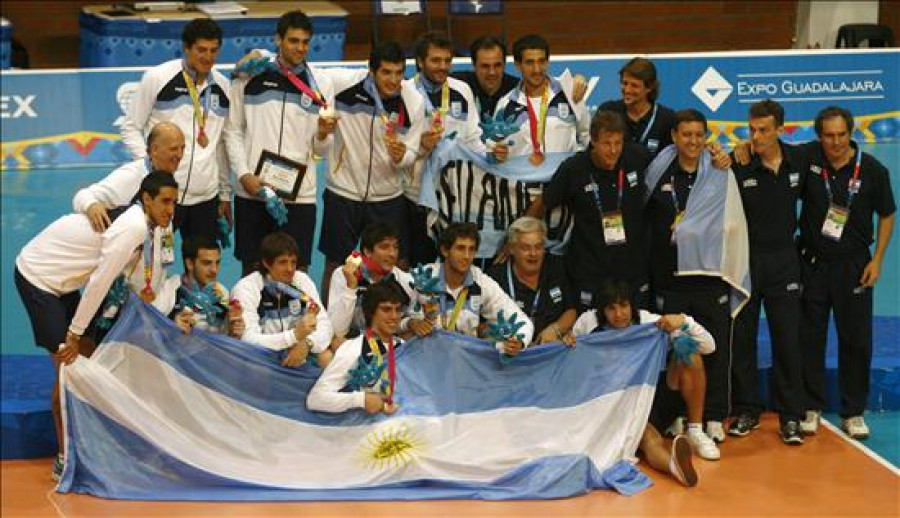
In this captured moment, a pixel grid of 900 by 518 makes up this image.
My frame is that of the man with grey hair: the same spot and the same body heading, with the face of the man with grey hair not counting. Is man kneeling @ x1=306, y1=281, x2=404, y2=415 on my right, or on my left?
on my right

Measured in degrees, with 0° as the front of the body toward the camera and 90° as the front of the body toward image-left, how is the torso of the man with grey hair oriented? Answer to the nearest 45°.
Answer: approximately 0°

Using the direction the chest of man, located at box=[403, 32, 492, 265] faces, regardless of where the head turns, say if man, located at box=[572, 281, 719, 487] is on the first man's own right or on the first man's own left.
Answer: on the first man's own left

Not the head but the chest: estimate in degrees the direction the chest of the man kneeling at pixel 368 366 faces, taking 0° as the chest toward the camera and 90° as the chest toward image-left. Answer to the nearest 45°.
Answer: approximately 315°

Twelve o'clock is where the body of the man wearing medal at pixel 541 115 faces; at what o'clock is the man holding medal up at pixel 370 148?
the man holding medal up at pixel 370 148 is roughly at 3 o'clock from the man wearing medal at pixel 541 115.

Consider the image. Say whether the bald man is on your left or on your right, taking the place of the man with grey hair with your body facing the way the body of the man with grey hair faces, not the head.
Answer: on your right

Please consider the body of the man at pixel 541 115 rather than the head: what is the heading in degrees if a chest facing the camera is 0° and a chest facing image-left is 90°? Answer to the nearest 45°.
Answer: approximately 0°
